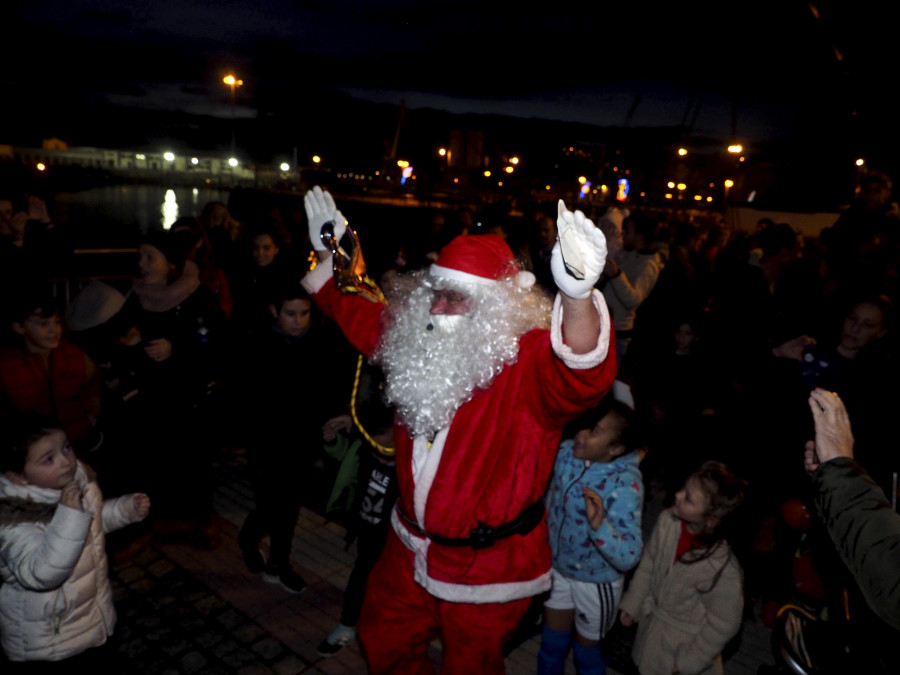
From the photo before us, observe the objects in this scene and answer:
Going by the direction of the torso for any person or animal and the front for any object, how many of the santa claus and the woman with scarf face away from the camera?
0

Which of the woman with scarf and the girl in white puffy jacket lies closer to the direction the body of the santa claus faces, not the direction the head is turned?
the girl in white puffy jacket

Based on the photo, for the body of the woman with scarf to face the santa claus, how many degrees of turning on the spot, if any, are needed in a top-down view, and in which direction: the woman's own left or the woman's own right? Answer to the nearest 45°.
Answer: approximately 90° to the woman's own left

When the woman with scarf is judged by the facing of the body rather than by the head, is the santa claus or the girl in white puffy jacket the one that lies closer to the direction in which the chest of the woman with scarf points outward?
the girl in white puffy jacket

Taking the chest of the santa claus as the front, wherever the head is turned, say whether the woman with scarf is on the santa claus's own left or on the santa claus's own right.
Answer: on the santa claus's own right

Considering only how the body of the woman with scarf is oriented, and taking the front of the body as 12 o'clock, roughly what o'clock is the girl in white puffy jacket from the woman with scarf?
The girl in white puffy jacket is roughly at 11 o'clock from the woman with scarf.

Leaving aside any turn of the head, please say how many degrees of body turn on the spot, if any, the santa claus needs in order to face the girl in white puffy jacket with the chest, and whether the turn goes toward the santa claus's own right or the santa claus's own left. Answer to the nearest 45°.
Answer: approximately 45° to the santa claus's own right

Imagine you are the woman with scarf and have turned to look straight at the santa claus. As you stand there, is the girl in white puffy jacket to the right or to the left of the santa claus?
right

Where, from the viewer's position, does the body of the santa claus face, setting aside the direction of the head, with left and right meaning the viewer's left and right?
facing the viewer and to the left of the viewer

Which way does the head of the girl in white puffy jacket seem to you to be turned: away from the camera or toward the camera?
toward the camera

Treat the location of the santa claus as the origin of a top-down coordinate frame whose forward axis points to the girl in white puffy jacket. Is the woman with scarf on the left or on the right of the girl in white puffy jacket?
right
